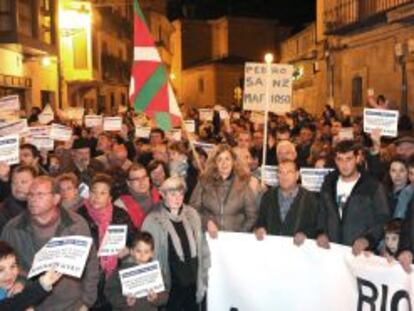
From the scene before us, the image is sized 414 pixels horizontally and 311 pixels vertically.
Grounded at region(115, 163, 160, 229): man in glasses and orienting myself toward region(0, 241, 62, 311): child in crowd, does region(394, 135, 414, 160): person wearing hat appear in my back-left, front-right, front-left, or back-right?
back-left

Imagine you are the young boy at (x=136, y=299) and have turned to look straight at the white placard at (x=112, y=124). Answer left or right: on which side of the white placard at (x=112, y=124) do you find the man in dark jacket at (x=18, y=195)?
left

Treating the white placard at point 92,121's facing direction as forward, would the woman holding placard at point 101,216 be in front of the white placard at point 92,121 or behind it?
in front

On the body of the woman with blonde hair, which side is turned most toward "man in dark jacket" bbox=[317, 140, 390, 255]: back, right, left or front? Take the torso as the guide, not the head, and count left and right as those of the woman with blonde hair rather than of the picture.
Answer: left

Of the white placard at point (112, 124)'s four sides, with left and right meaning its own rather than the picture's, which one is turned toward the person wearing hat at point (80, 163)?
front

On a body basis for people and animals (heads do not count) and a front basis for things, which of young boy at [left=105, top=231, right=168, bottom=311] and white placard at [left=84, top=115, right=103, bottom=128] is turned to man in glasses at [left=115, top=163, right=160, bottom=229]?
the white placard

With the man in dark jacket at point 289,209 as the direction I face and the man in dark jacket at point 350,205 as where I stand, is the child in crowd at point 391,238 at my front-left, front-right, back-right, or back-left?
back-left

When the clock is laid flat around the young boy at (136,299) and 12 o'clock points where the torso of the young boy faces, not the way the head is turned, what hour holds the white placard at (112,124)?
The white placard is roughly at 6 o'clock from the young boy.

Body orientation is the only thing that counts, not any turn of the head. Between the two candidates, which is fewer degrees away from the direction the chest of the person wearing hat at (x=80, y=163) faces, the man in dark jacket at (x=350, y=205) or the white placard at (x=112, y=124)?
the man in dark jacket

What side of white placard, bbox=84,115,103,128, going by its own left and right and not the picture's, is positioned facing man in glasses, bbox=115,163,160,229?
front

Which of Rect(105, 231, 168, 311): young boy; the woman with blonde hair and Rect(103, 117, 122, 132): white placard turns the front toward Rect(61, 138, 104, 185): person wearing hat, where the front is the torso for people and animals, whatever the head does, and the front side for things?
the white placard

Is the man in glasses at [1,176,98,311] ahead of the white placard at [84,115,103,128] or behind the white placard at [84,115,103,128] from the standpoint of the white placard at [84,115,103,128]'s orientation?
ahead
